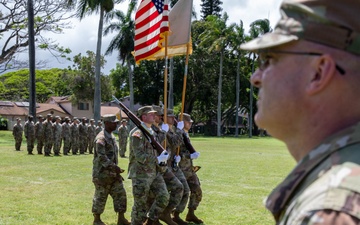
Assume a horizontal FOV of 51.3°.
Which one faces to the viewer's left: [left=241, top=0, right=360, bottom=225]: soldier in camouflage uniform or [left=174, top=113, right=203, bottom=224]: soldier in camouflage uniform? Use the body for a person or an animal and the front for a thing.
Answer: [left=241, top=0, right=360, bottom=225]: soldier in camouflage uniform

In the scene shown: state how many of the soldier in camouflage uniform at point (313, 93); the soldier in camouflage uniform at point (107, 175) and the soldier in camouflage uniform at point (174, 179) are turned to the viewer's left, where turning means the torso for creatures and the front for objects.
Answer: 1

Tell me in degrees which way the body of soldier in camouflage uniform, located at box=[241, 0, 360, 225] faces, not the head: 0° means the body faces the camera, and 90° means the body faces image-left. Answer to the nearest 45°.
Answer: approximately 90°

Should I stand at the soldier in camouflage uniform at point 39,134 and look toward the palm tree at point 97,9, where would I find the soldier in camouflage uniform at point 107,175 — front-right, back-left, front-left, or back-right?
back-right

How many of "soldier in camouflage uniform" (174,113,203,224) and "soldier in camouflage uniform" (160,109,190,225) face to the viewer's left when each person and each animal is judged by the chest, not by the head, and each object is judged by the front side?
0

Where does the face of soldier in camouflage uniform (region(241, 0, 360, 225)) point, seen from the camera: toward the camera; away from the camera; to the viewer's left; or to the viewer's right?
to the viewer's left
